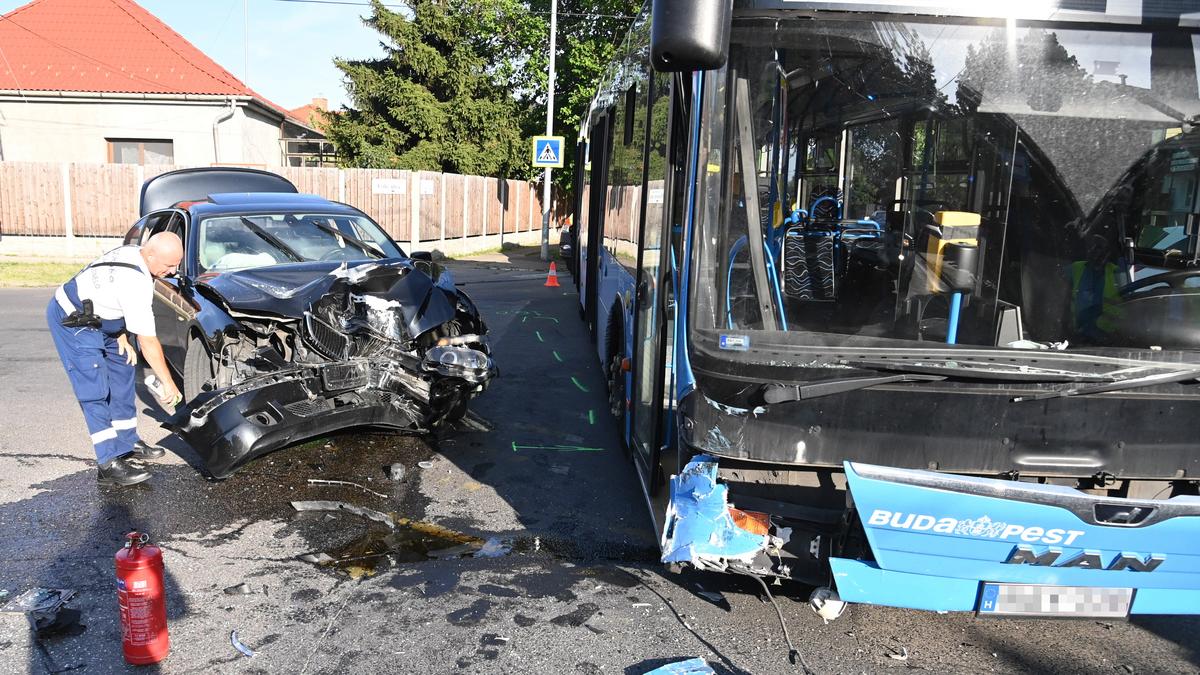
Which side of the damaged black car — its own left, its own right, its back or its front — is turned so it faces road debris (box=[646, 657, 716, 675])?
front

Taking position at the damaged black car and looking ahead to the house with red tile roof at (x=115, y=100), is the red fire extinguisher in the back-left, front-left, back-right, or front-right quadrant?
back-left

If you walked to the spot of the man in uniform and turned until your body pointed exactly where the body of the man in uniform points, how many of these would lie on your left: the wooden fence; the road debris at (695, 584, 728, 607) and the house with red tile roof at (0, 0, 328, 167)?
2

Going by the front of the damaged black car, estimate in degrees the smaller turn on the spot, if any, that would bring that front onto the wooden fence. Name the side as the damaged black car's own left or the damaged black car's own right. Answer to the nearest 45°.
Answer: approximately 135° to the damaged black car's own left

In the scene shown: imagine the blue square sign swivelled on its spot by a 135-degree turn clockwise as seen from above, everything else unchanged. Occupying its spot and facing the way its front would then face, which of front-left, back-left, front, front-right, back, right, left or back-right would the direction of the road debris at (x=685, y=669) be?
back-left

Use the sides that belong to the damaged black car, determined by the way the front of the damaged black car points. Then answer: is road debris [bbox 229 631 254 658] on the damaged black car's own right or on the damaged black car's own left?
on the damaged black car's own right

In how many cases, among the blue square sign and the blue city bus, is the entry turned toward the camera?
2

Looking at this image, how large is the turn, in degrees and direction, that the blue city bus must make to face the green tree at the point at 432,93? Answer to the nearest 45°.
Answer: approximately 135° to its right

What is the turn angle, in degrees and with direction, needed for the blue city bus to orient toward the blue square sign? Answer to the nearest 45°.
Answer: approximately 135° to its right

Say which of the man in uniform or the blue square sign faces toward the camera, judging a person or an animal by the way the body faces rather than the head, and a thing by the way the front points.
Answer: the blue square sign

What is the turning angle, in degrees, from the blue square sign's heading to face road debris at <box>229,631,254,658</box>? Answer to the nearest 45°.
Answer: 0° — it already faces it

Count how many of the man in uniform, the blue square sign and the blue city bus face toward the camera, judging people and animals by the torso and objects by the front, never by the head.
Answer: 2

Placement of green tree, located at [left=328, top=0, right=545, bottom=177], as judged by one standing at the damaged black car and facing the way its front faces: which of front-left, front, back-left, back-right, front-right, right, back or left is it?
back-left

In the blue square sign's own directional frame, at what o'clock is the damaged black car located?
The damaged black car is roughly at 12 o'clock from the blue square sign.

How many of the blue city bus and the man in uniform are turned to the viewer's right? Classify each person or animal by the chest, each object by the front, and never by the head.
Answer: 1

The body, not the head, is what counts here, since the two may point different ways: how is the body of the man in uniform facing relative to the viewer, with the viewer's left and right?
facing to the right of the viewer

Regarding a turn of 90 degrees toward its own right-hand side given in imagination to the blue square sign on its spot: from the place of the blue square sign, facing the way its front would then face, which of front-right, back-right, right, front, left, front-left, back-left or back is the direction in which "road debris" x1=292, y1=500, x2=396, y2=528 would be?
left

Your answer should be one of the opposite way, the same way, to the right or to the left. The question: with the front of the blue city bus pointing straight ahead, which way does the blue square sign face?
the same way

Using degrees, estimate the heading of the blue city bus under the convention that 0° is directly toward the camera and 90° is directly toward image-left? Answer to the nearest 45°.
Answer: approximately 0°
